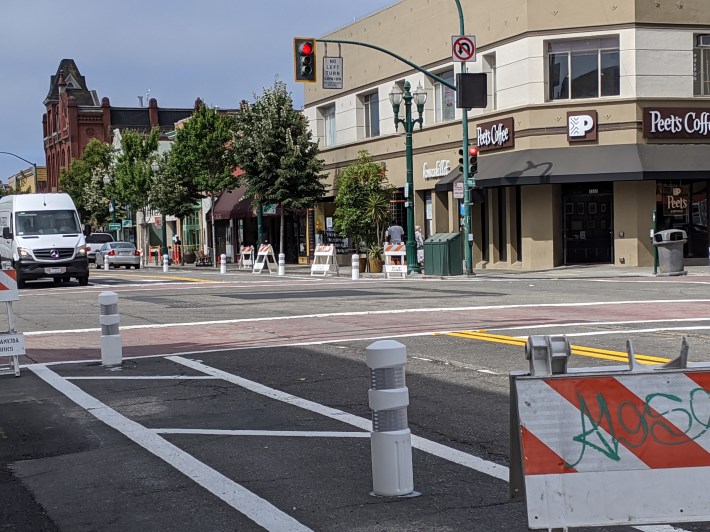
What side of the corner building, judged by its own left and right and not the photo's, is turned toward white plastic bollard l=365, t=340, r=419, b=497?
front

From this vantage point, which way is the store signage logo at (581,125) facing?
toward the camera

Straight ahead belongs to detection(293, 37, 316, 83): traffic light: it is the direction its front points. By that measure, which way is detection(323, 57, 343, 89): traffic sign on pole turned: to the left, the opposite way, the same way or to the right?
the same way

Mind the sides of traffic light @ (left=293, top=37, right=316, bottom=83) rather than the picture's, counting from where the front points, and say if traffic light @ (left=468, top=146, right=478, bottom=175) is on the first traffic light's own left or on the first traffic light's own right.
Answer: on the first traffic light's own left

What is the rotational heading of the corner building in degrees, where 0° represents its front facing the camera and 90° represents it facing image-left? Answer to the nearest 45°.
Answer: approximately 0°

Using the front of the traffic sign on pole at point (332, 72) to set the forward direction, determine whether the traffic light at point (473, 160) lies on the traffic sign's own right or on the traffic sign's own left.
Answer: on the traffic sign's own left

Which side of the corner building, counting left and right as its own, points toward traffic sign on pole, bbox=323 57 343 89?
right

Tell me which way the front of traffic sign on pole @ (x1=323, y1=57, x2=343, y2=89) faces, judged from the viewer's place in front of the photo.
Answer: facing the viewer

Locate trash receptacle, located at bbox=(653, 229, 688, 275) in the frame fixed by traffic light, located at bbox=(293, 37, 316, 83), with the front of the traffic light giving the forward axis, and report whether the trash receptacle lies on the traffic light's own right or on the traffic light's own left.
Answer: on the traffic light's own left

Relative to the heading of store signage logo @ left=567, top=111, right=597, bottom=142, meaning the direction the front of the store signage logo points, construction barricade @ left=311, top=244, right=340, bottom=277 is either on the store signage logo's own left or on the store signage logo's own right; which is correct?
on the store signage logo's own right

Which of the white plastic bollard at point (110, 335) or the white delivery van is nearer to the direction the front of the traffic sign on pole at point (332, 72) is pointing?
the white plastic bollard

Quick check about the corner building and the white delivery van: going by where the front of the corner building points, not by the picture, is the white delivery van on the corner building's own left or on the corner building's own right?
on the corner building's own right

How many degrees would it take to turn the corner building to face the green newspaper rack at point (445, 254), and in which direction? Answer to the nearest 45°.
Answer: approximately 45° to its right

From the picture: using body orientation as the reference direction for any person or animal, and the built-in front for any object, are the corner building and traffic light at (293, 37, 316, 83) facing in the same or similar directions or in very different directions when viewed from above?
same or similar directions

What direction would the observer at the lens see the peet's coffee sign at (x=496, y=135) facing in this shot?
facing the viewer and to the left of the viewer
